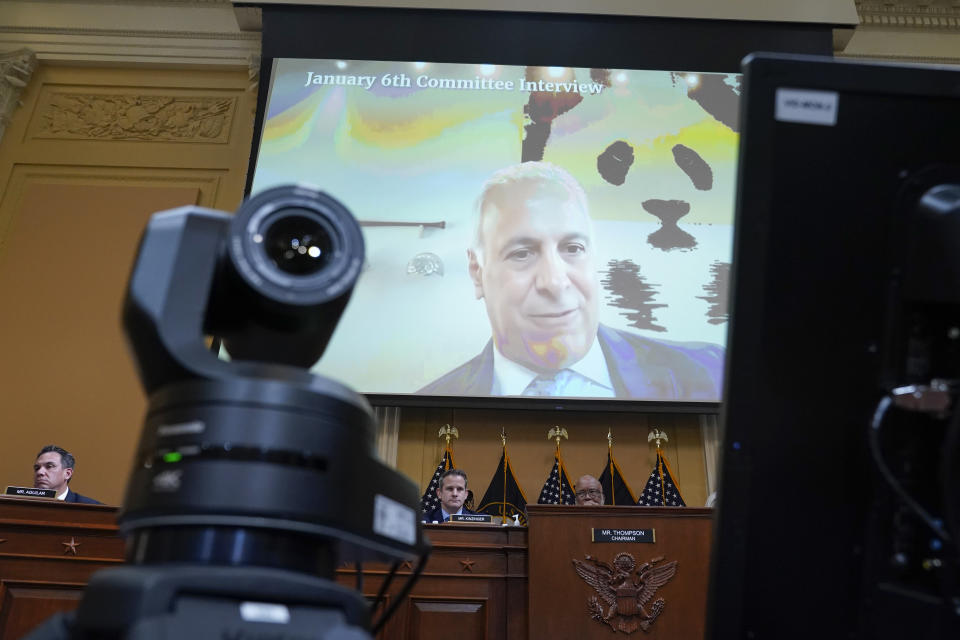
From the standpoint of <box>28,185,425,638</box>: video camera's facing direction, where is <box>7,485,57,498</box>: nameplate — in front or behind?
behind

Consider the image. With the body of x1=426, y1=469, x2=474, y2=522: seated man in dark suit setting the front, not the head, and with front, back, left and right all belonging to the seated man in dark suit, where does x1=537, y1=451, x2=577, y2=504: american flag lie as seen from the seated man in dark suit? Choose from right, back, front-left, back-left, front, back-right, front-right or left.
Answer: back-left

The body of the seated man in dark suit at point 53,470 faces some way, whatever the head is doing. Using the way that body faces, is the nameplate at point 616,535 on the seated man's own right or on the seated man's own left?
on the seated man's own left

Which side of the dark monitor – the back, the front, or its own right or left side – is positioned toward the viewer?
back

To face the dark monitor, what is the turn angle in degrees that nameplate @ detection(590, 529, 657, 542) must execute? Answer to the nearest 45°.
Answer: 0° — it already faces it

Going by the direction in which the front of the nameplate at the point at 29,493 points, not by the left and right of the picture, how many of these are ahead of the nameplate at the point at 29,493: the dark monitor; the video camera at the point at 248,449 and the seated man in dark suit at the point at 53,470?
2

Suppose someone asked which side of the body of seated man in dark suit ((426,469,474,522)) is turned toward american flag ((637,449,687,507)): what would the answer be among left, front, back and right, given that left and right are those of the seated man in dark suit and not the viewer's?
left

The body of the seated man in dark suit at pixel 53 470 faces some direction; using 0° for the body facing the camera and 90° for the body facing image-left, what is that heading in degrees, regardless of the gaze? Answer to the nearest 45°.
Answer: approximately 45°

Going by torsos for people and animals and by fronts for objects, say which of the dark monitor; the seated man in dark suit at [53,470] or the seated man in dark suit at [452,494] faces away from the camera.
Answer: the dark monitor
